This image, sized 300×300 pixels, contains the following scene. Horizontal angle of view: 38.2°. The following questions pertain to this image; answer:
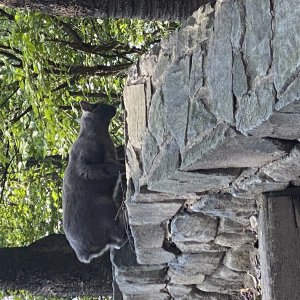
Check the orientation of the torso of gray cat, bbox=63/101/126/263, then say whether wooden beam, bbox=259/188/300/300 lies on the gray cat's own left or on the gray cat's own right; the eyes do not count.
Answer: on the gray cat's own right

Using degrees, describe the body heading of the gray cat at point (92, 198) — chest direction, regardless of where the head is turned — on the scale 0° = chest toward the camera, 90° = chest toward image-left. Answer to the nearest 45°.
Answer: approximately 270°
